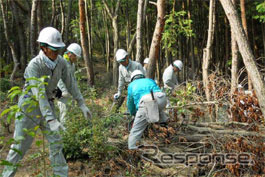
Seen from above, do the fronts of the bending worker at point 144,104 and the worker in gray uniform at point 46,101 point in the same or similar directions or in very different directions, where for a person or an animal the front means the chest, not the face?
very different directions

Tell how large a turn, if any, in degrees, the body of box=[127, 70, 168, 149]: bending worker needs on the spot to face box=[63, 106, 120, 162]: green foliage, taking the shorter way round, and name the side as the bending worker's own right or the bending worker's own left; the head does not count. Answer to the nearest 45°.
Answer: approximately 45° to the bending worker's own left

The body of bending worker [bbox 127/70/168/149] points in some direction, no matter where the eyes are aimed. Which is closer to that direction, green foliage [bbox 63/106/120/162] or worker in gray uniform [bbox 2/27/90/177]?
the green foliage

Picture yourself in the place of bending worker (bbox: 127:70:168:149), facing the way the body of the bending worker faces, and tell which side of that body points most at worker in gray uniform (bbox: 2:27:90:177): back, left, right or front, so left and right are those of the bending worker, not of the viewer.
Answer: left

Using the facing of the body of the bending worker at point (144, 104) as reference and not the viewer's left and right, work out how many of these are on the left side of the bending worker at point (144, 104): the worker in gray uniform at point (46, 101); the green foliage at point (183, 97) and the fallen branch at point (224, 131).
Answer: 1

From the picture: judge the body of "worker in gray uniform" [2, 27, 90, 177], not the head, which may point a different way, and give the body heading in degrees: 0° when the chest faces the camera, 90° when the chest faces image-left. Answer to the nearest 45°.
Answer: approximately 315°

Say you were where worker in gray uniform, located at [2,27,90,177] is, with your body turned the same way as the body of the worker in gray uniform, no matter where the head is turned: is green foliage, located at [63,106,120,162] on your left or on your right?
on your left

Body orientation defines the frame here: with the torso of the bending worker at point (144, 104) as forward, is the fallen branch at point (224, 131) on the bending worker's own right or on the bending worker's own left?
on the bending worker's own right

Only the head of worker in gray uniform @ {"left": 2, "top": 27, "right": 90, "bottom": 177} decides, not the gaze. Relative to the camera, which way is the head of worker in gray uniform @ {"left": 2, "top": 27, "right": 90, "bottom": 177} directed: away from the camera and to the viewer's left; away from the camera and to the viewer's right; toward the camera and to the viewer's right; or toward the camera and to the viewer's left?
toward the camera and to the viewer's right

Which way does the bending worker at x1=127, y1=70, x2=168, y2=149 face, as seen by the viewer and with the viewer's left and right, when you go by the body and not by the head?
facing away from the viewer and to the left of the viewer

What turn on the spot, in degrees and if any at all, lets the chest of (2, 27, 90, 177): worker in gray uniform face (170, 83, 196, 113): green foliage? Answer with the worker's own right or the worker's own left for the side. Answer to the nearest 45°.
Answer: approximately 90° to the worker's own left

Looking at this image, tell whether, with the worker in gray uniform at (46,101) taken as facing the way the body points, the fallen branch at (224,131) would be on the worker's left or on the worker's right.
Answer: on the worker's left
